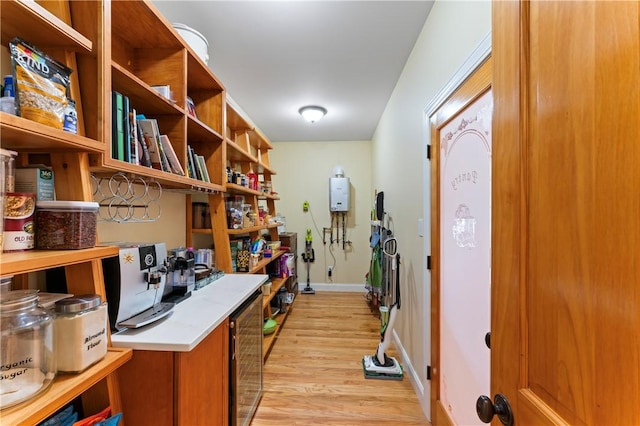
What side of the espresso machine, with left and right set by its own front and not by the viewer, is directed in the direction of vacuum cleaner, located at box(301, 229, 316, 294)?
left

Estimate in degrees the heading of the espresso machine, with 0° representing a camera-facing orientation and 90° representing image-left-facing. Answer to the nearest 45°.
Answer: approximately 315°

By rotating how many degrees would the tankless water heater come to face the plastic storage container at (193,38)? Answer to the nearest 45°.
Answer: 0° — it already faces it

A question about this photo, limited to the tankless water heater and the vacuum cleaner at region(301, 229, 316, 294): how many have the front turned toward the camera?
2

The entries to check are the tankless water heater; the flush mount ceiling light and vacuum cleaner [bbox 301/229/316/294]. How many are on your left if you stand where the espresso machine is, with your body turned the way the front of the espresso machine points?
3

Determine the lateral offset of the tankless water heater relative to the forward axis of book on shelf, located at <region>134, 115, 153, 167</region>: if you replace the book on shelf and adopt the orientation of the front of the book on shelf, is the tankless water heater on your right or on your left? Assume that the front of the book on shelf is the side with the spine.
on your left

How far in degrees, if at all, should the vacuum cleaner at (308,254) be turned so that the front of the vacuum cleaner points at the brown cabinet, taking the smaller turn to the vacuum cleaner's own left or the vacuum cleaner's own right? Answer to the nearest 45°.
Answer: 0° — it already faces it

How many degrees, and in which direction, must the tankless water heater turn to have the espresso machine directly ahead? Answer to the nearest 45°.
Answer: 0° — it already faces it

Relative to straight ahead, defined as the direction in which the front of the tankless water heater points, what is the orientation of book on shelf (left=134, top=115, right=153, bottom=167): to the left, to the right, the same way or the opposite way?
to the left
